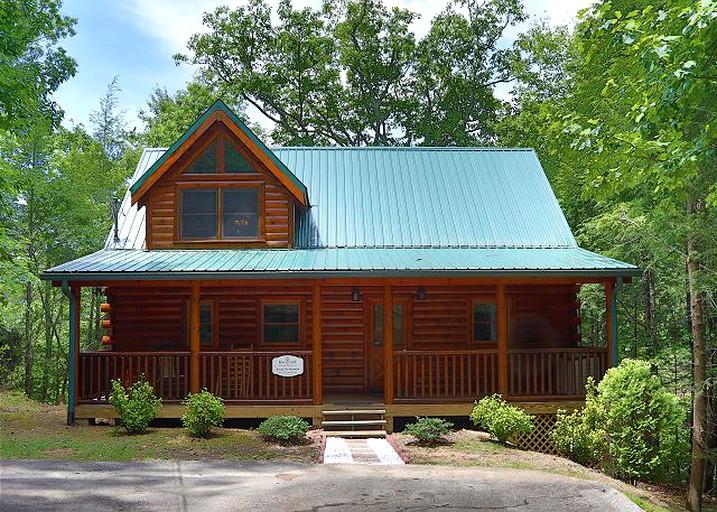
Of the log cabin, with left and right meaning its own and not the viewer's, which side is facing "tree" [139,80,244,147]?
back

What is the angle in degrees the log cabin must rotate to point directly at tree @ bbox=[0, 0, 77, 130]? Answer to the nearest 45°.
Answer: approximately 135° to its right

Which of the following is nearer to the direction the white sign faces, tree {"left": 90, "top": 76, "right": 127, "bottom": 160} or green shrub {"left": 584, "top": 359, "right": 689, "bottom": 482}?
the green shrub

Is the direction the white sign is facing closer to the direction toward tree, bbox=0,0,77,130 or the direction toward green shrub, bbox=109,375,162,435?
the green shrub

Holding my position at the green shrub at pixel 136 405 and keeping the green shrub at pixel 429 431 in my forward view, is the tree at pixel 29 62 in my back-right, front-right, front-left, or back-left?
back-left

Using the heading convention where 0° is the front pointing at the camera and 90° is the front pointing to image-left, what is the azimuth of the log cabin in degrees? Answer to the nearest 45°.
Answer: approximately 0°

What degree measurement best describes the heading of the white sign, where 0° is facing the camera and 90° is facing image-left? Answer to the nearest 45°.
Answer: approximately 0°

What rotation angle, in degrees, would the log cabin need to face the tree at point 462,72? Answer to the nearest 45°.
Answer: approximately 180°

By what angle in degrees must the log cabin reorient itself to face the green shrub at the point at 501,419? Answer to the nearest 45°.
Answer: approximately 45° to its left

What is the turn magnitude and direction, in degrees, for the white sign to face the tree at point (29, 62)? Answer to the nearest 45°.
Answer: approximately 135° to its right

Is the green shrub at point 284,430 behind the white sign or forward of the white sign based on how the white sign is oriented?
forward

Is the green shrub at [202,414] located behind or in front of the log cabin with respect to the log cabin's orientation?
in front

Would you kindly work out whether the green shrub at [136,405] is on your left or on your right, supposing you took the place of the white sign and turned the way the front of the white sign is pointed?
on your right

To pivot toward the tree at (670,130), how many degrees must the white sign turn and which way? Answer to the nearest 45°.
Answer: approximately 45° to its left
